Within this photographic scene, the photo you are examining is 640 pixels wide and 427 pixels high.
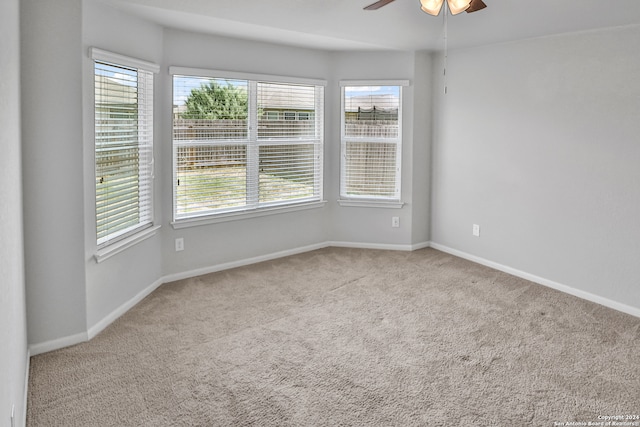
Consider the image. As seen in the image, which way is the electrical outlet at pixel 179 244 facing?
toward the camera

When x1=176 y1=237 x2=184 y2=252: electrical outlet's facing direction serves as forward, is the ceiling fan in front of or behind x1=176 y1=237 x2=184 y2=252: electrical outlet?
in front

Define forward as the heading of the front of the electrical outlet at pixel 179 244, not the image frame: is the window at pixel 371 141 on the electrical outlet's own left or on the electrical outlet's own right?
on the electrical outlet's own left

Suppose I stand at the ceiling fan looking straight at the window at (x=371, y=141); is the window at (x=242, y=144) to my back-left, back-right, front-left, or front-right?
front-left

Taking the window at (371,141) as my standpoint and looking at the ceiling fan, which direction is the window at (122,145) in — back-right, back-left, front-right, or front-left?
front-right

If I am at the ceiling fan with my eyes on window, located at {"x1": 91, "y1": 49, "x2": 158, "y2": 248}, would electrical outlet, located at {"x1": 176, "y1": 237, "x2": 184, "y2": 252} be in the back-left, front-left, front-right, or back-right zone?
front-right

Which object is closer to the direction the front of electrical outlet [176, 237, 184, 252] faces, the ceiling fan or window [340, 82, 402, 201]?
the ceiling fan

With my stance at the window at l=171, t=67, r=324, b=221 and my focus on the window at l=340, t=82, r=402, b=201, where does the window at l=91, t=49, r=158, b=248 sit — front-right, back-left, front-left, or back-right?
back-right
